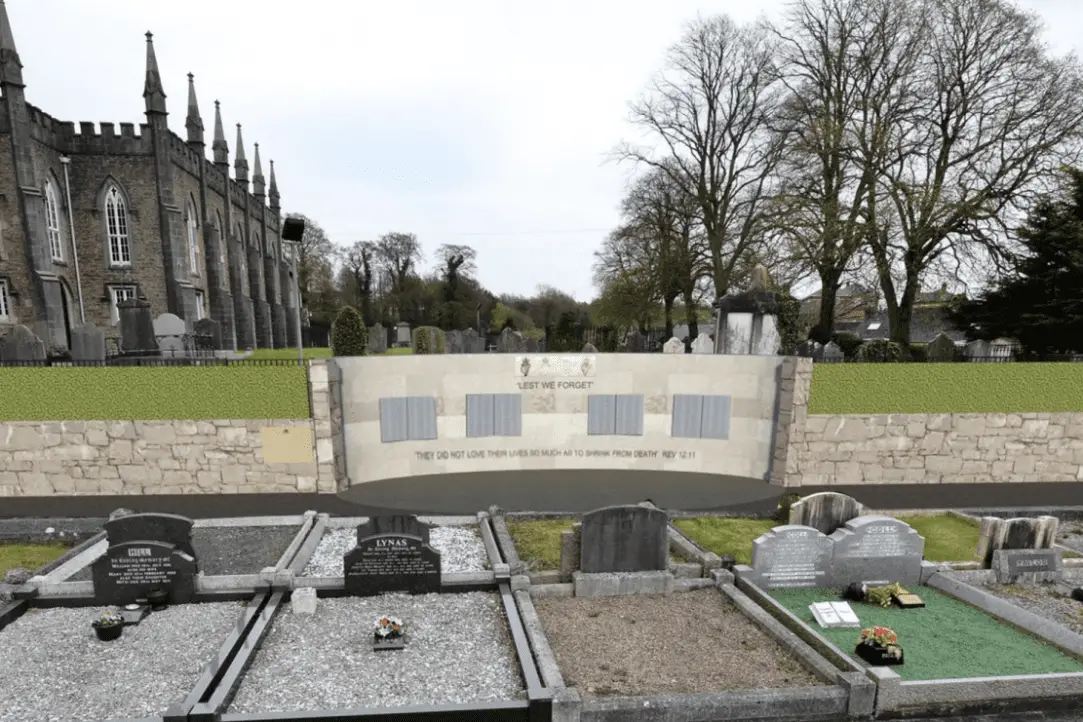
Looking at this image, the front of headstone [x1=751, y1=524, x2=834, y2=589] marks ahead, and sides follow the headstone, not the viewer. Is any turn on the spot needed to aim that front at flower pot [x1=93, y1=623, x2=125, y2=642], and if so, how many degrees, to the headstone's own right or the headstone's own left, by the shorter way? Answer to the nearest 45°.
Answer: approximately 45° to the headstone's own right

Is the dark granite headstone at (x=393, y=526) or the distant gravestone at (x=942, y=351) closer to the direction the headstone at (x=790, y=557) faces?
the dark granite headstone

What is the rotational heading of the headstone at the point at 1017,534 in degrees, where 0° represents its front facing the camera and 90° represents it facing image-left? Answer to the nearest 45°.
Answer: approximately 0°

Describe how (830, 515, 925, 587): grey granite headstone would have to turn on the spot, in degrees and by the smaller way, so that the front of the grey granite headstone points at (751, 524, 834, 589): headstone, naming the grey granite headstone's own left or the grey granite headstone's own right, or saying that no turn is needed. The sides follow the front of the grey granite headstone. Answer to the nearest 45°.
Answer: approximately 45° to the grey granite headstone's own right

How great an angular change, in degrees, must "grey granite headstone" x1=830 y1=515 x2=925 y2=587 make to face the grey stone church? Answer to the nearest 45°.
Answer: approximately 90° to its right

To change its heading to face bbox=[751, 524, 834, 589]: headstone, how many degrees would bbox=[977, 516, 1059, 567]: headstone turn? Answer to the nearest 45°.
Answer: approximately 45° to its right

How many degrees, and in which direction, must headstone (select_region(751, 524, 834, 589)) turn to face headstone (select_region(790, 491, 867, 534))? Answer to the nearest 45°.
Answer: approximately 135° to its left

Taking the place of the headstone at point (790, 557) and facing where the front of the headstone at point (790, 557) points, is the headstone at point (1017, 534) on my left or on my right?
on my left

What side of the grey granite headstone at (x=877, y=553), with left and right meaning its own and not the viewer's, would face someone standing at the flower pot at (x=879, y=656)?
front

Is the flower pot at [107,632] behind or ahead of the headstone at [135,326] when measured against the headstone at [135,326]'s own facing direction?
ahead

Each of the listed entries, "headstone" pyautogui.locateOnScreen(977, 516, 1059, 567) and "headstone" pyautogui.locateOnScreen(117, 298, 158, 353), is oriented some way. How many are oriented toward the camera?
2

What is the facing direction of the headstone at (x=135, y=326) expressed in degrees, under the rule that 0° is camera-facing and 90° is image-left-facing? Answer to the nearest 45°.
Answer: approximately 0°
